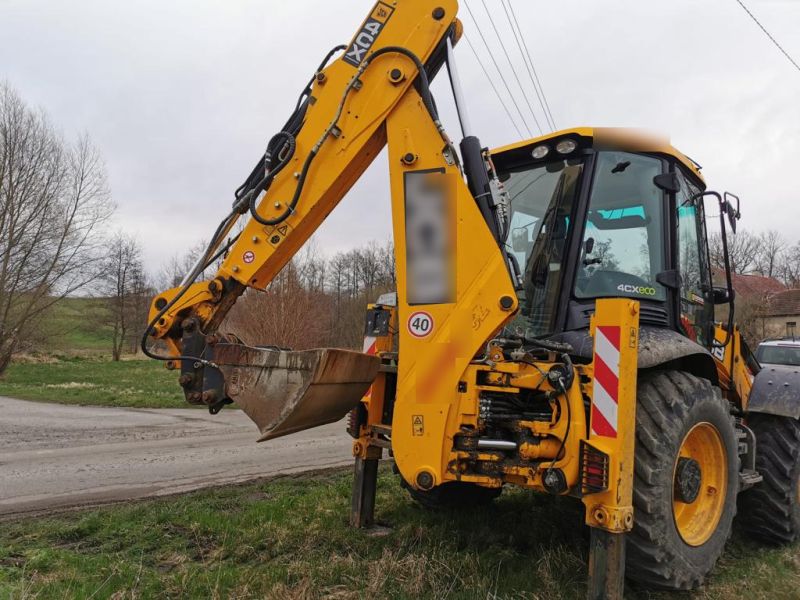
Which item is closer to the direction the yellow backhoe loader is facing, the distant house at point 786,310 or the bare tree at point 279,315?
the distant house

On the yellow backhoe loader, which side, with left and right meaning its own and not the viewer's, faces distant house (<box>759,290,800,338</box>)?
front

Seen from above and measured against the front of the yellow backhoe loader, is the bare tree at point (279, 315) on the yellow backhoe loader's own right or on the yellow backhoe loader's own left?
on the yellow backhoe loader's own left

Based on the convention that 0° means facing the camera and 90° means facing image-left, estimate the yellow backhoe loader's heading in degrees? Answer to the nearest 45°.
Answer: approximately 225°
